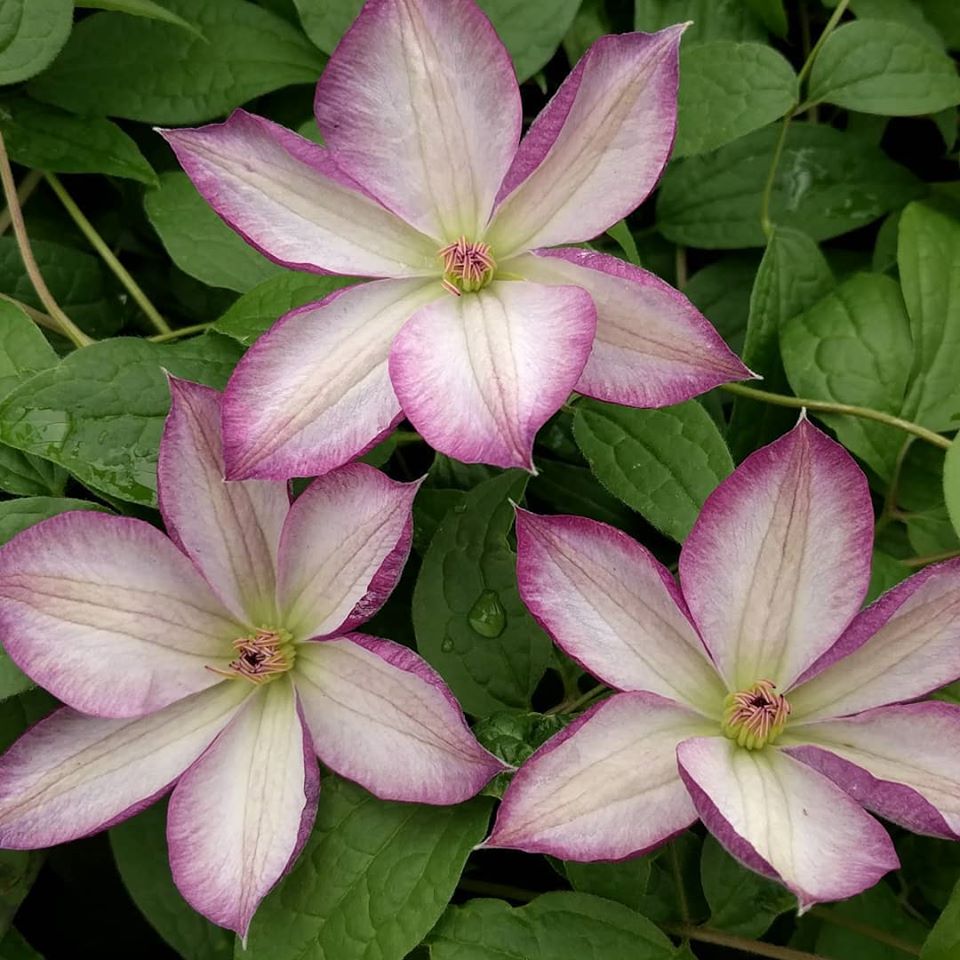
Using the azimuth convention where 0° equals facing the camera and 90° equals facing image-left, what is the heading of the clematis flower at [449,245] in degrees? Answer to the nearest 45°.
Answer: approximately 0°

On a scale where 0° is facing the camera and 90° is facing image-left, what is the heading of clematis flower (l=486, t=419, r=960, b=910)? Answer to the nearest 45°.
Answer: approximately 0°

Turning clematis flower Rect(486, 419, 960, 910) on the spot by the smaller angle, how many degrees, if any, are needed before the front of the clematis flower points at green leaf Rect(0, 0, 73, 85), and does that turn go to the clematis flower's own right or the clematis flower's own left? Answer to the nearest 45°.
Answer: approximately 135° to the clematis flower's own right

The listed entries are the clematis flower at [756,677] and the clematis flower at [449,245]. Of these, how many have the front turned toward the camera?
2
